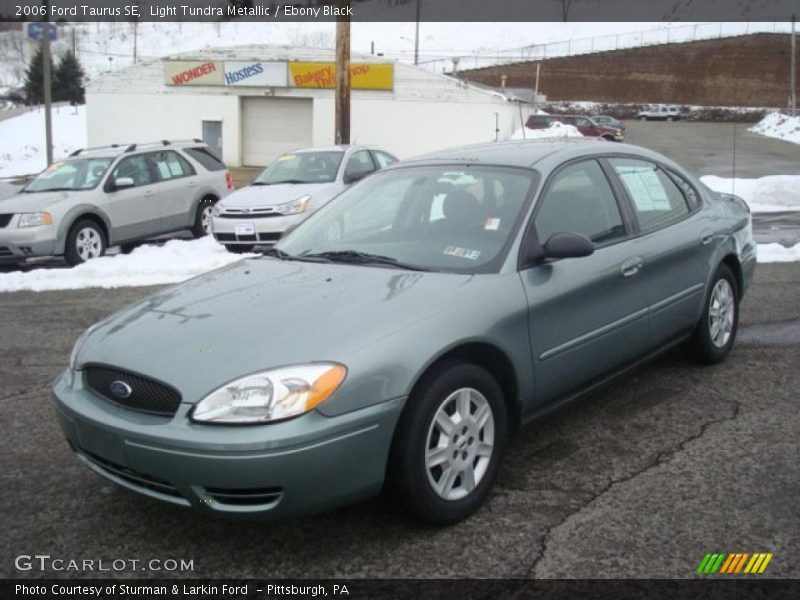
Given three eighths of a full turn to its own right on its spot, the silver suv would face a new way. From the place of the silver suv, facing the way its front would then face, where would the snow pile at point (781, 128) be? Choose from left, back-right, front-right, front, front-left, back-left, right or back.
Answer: front-right

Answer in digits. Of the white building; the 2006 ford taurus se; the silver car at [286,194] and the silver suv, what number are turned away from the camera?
0

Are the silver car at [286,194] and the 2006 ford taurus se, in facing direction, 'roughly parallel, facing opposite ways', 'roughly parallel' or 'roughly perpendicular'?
roughly parallel

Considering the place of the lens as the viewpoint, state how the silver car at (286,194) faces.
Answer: facing the viewer and to the left of the viewer

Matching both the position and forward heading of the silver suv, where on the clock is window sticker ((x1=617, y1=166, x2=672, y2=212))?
The window sticker is roughly at 10 o'clock from the silver suv.

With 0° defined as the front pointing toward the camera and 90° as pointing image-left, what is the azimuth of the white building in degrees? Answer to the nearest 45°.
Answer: approximately 0°

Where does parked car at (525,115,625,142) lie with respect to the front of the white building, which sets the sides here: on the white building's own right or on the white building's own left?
on the white building's own left

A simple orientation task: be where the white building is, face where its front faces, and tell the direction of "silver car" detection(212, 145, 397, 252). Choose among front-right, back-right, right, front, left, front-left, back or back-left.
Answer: front

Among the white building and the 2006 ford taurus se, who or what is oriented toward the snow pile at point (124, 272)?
the white building

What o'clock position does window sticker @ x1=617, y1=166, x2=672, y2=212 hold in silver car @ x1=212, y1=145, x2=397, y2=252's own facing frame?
The window sticker is roughly at 10 o'clock from the silver car.

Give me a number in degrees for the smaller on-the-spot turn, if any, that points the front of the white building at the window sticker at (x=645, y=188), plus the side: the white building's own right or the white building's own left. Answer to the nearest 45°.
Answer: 0° — it already faces it

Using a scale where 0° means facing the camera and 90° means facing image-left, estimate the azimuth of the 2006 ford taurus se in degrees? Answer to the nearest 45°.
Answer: approximately 45°
